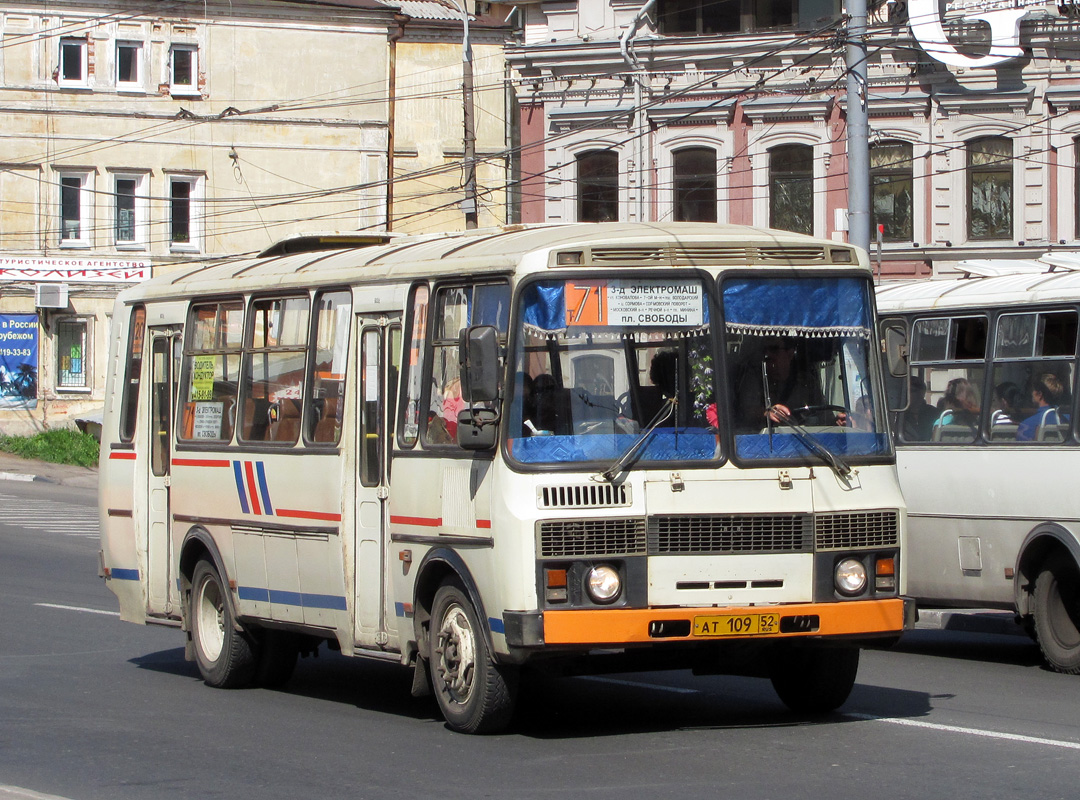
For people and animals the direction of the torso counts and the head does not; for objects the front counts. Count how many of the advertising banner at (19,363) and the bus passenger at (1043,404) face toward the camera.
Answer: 1

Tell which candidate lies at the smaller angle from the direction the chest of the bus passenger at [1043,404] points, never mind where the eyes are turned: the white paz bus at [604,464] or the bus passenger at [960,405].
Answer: the bus passenger

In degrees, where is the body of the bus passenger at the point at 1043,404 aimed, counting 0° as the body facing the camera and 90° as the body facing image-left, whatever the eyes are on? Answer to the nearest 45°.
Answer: approximately 135°

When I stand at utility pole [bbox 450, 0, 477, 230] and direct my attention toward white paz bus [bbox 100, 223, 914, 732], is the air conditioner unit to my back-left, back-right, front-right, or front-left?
back-right

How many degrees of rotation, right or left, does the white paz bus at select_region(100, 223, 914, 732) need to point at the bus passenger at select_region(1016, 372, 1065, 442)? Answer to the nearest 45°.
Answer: approximately 90° to its left

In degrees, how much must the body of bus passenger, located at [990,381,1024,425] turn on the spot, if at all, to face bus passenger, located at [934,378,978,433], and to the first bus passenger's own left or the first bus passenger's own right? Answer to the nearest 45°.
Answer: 0° — they already face them

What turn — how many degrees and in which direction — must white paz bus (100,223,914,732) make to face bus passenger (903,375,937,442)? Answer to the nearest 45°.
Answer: approximately 90° to its left

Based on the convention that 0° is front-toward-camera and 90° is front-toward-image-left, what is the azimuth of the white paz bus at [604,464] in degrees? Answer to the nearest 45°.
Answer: approximately 315°

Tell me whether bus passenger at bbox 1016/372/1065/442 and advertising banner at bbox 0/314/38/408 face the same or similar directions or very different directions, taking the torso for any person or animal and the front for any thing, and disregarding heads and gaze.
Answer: very different directions
